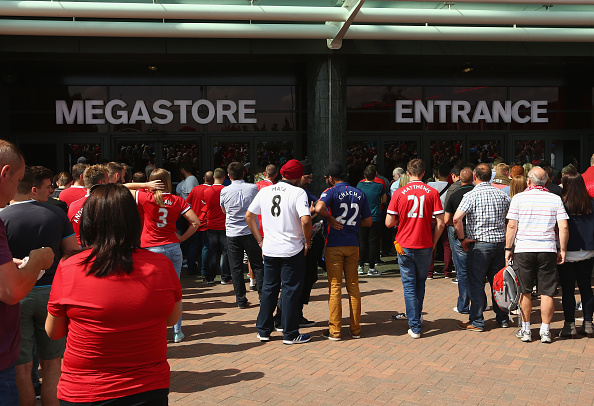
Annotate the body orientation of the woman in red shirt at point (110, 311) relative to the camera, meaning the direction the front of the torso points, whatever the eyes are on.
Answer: away from the camera

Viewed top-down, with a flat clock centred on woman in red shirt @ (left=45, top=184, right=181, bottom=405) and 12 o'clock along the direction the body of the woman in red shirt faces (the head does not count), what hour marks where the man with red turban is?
The man with red turban is roughly at 1 o'clock from the woman in red shirt.

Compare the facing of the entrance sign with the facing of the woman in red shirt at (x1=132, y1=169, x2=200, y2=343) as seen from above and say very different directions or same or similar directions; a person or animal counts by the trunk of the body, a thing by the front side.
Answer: very different directions

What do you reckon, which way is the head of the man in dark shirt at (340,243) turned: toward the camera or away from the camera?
away from the camera

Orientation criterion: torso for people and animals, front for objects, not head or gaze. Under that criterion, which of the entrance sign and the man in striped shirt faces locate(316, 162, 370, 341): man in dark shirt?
the entrance sign

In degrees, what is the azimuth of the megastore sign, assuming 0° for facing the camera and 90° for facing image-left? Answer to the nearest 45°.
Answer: approximately 0°

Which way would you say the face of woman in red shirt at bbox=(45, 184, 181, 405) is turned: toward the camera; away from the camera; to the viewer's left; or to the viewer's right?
away from the camera

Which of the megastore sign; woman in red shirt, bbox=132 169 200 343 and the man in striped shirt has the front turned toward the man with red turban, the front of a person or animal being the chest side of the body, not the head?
the megastore sign

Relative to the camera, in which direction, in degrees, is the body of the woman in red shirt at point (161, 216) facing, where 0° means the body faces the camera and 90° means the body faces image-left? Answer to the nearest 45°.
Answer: approximately 180°

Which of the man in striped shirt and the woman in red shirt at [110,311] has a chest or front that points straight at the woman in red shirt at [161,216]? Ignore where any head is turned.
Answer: the woman in red shirt at [110,311]

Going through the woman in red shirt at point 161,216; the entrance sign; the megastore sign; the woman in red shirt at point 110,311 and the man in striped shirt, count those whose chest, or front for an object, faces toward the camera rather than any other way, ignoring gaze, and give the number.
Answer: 2

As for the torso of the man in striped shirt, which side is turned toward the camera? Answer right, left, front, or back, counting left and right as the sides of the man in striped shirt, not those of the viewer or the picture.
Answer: back

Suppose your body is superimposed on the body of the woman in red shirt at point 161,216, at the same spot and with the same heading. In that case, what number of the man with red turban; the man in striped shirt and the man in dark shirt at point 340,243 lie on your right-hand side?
3

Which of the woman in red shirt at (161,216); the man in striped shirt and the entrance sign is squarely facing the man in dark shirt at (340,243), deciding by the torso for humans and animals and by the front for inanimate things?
the entrance sign
